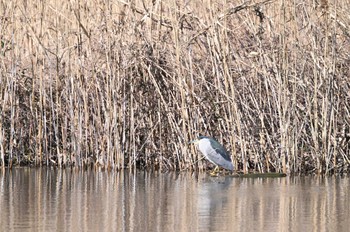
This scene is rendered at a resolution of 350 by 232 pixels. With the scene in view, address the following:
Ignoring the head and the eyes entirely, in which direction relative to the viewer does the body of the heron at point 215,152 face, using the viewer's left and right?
facing to the left of the viewer
